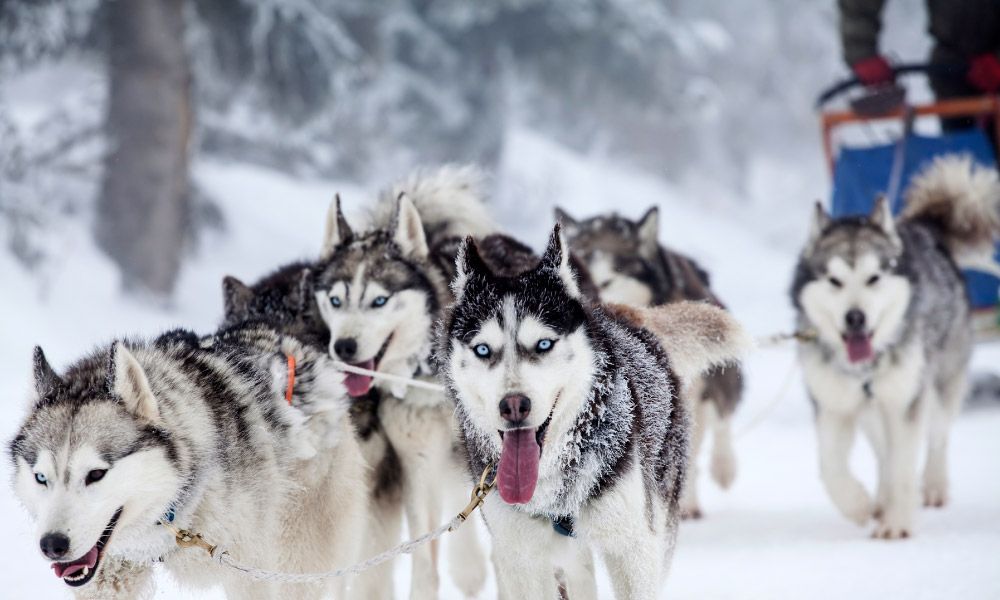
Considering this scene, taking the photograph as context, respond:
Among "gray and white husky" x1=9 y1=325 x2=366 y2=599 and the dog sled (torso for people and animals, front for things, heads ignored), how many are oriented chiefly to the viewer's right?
0

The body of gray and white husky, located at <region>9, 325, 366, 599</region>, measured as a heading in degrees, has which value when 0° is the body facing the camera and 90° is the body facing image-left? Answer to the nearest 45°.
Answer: approximately 45°

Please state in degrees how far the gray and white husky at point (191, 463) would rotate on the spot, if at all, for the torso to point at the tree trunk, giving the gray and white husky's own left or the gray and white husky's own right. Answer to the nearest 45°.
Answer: approximately 135° to the gray and white husky's own right

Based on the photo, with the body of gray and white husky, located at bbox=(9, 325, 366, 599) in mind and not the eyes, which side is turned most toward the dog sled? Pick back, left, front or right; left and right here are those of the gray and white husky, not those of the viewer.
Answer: back

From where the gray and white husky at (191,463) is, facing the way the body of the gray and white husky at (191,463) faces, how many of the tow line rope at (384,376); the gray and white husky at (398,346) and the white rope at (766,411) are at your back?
3

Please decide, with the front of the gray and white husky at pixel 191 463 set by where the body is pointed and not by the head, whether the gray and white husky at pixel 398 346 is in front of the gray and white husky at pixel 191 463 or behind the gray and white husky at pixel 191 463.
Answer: behind

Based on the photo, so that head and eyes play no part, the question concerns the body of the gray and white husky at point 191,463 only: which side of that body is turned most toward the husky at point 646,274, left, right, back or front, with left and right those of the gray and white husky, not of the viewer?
back

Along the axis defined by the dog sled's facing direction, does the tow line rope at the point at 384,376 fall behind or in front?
in front

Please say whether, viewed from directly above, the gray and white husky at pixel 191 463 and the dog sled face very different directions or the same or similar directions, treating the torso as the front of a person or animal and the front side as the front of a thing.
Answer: same or similar directions

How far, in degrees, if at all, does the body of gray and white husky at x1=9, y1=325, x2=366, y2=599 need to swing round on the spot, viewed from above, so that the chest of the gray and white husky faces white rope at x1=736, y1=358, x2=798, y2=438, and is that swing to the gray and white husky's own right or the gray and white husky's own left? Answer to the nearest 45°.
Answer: approximately 180°

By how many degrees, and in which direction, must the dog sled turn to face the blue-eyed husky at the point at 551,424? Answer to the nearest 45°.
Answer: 0° — it already faces it

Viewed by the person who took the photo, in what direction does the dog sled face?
facing the viewer
